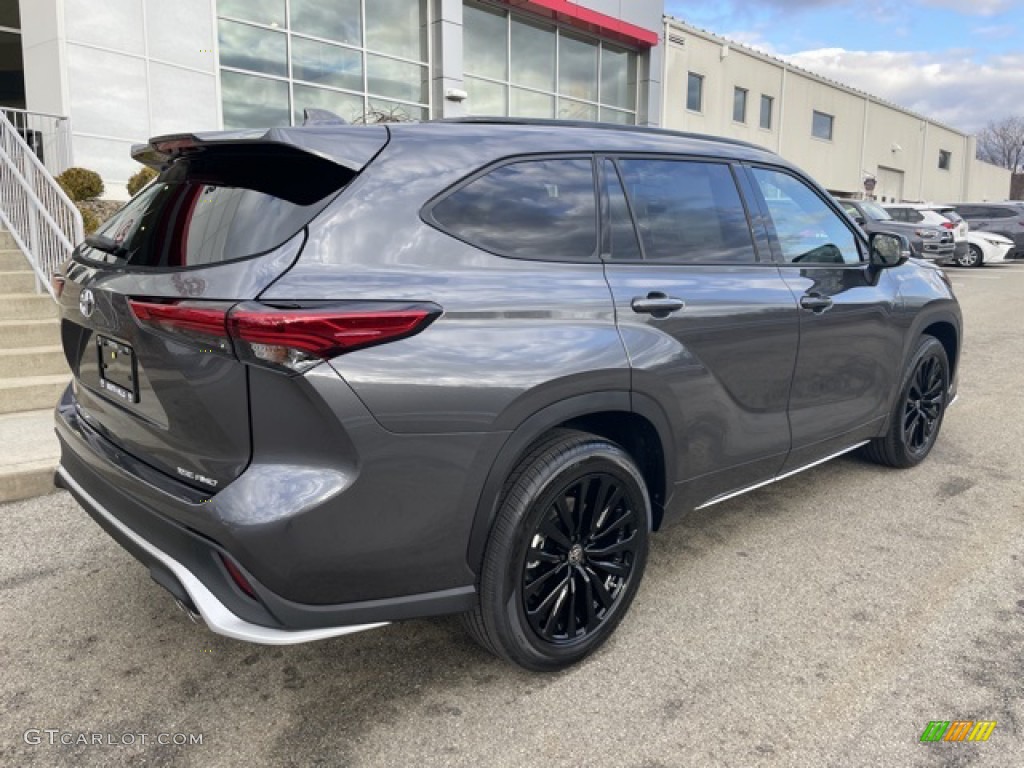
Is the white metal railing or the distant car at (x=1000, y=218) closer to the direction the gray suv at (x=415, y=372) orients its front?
the distant car

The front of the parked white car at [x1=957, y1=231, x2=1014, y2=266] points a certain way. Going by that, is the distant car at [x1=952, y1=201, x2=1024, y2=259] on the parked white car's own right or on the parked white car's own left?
on the parked white car's own left

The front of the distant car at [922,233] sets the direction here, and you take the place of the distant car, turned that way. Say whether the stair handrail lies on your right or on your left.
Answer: on your right

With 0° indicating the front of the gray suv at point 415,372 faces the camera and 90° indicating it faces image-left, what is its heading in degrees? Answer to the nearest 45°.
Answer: approximately 225°

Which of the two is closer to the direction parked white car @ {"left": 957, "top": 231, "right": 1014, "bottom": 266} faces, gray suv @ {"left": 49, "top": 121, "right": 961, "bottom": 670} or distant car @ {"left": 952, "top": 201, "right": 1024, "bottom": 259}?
the gray suv

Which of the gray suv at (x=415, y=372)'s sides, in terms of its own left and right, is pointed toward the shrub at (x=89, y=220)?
left

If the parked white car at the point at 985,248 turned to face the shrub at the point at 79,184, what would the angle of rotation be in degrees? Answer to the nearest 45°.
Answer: approximately 90° to its right

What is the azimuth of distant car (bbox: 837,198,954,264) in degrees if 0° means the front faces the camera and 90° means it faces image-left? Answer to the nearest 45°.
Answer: approximately 315°

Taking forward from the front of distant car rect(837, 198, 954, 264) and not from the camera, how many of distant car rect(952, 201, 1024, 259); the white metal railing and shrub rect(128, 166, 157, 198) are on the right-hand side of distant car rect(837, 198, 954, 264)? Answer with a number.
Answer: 2

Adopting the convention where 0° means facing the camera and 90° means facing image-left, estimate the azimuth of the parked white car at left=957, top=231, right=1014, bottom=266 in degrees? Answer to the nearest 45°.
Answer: approximately 315°

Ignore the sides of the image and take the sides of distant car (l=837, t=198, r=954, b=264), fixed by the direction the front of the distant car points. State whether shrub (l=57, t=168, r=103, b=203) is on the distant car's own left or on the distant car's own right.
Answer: on the distant car's own right

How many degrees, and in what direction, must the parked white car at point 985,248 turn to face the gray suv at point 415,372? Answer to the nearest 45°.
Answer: approximately 45° to its right
